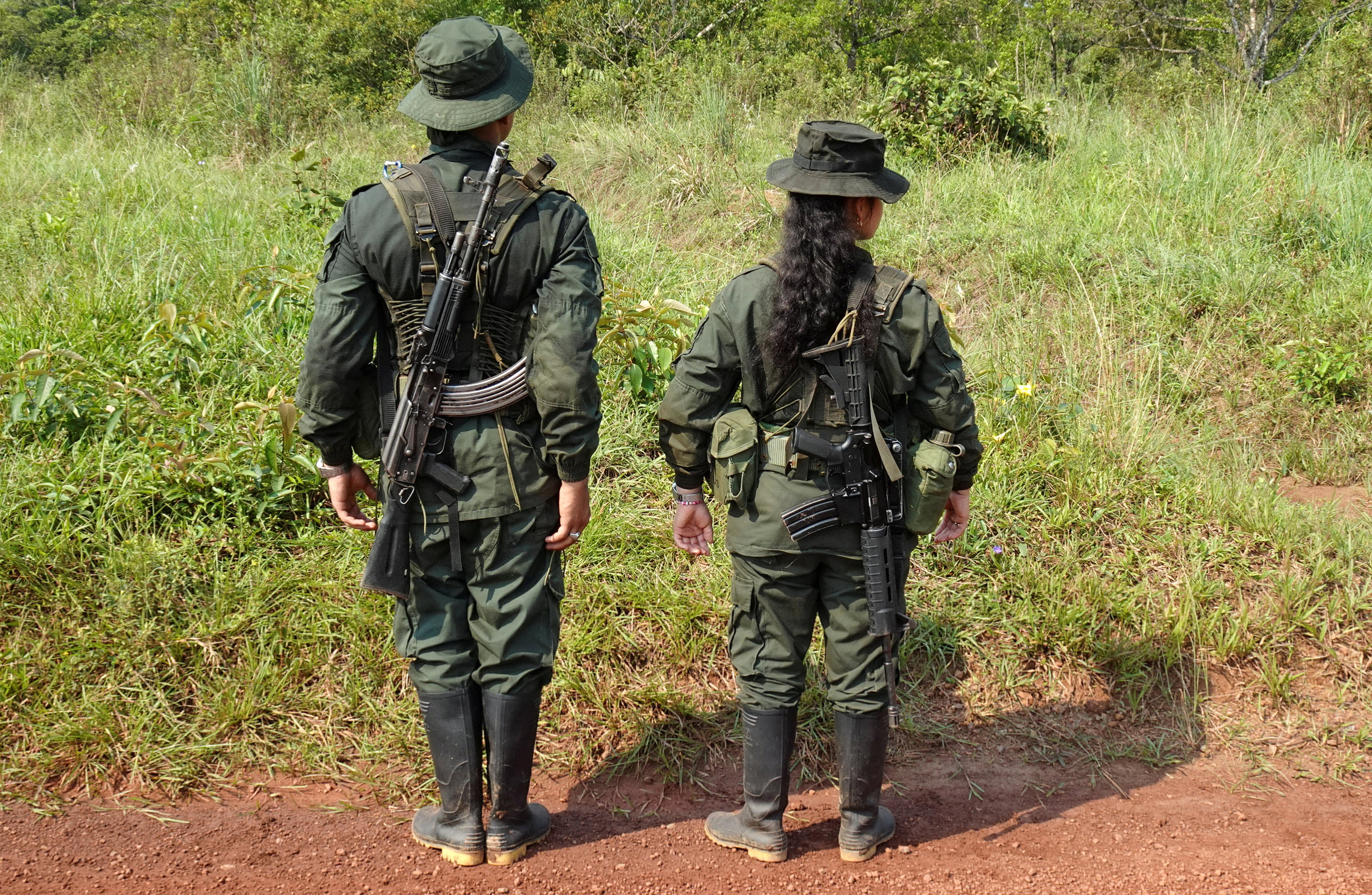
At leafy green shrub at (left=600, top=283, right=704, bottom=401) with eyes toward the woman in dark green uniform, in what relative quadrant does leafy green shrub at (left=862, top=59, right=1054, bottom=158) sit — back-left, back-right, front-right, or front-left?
back-left

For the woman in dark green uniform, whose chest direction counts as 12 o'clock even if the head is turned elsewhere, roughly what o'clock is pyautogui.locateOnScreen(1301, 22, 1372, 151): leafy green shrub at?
The leafy green shrub is roughly at 1 o'clock from the woman in dark green uniform.

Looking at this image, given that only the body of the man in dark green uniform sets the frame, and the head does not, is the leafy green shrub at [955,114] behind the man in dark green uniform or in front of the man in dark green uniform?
in front

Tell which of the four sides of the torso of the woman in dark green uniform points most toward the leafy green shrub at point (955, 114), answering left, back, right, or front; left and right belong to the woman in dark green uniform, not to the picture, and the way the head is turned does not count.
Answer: front

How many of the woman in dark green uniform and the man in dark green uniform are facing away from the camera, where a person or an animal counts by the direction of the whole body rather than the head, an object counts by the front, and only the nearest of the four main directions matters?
2

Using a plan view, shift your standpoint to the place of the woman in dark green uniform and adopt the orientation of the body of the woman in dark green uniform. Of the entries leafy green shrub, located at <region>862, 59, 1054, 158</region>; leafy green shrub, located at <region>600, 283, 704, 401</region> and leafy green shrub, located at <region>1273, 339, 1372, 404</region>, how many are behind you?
0

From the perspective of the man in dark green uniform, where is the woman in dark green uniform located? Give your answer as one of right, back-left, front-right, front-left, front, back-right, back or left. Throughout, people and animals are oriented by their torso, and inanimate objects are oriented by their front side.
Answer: right

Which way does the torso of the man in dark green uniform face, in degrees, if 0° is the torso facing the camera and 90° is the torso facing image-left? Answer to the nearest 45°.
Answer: approximately 180°

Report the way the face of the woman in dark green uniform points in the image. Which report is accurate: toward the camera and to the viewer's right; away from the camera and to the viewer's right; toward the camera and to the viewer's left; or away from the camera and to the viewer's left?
away from the camera and to the viewer's right

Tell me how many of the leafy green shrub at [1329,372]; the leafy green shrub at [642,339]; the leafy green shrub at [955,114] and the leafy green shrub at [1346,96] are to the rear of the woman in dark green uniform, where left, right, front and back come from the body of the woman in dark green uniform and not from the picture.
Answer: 0

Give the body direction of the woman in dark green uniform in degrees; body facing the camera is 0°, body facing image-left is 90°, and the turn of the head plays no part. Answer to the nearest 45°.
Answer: approximately 180°

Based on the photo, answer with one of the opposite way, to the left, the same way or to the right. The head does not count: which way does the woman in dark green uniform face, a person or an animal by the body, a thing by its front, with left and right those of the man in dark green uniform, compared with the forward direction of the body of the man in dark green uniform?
the same way
